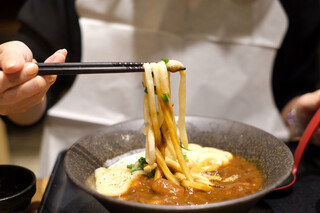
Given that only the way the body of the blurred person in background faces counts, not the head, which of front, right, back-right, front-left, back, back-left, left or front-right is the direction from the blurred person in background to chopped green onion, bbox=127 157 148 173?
front

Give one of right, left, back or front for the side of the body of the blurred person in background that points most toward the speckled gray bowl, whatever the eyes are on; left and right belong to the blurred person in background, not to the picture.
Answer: front

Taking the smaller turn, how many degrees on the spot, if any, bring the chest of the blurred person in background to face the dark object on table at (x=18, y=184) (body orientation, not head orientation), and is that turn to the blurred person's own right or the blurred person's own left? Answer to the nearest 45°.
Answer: approximately 45° to the blurred person's own right

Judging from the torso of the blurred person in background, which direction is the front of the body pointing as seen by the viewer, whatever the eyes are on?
toward the camera

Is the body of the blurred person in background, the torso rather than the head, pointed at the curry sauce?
yes
